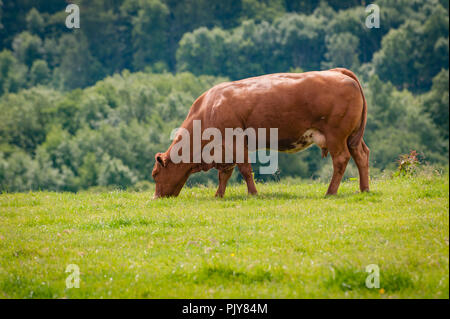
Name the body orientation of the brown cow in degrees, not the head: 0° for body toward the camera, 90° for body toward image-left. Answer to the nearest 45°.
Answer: approximately 90°
